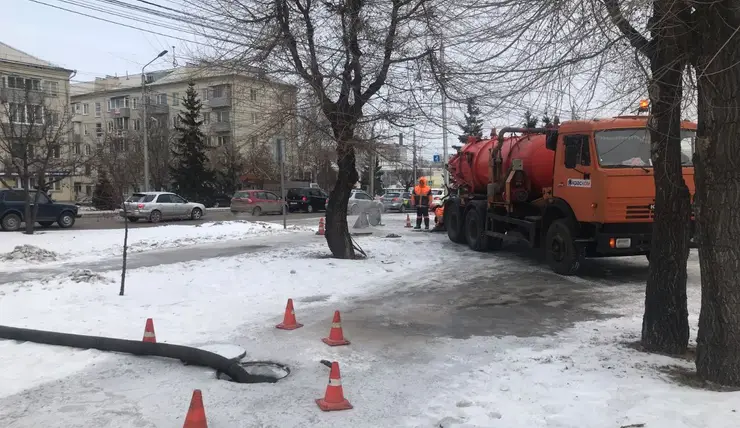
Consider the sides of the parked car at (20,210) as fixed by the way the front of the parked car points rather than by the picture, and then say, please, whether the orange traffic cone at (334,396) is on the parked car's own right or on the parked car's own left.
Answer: on the parked car's own right

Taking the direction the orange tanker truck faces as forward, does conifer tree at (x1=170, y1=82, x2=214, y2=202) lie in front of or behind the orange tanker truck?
behind

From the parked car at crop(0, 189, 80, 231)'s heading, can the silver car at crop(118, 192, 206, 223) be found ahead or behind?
ahead

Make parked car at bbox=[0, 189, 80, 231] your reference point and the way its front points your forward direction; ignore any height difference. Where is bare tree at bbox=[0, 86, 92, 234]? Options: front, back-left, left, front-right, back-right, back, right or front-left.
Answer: right

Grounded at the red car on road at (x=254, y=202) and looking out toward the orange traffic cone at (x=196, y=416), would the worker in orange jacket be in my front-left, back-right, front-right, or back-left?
front-left

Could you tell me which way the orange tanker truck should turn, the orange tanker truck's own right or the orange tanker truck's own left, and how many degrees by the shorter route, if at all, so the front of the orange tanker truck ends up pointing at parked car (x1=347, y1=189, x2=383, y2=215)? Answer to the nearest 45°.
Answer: approximately 180°

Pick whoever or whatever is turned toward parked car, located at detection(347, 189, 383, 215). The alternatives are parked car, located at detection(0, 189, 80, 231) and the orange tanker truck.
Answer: parked car, located at detection(0, 189, 80, 231)

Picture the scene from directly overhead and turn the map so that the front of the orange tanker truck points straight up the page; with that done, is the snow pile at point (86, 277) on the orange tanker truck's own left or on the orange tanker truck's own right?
on the orange tanker truck's own right

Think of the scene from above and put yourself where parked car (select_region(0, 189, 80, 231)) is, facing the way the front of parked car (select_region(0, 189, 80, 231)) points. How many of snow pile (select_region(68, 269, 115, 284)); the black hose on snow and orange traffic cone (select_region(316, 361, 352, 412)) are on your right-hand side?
3

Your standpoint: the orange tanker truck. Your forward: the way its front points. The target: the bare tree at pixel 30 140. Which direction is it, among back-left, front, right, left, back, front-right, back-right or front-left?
back-right

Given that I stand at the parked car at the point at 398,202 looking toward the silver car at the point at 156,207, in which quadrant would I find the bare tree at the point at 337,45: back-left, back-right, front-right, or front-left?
front-left

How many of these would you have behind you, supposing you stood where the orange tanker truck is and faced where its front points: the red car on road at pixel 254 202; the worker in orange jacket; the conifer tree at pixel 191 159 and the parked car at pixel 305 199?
4

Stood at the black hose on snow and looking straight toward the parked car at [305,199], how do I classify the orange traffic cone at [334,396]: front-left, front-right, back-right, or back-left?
back-right

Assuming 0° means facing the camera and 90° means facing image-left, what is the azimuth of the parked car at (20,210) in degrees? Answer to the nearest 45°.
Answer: approximately 270°
